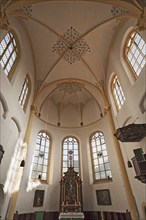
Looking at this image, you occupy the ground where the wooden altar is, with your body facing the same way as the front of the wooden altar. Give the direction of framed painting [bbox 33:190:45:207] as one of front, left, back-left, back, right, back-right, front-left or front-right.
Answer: right

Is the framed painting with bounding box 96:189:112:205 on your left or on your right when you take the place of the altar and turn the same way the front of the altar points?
on your left

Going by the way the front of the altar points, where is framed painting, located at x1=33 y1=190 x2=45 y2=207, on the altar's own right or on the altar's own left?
on the altar's own right

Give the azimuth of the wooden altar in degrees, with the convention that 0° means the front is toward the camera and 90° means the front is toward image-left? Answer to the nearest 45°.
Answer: approximately 0°
